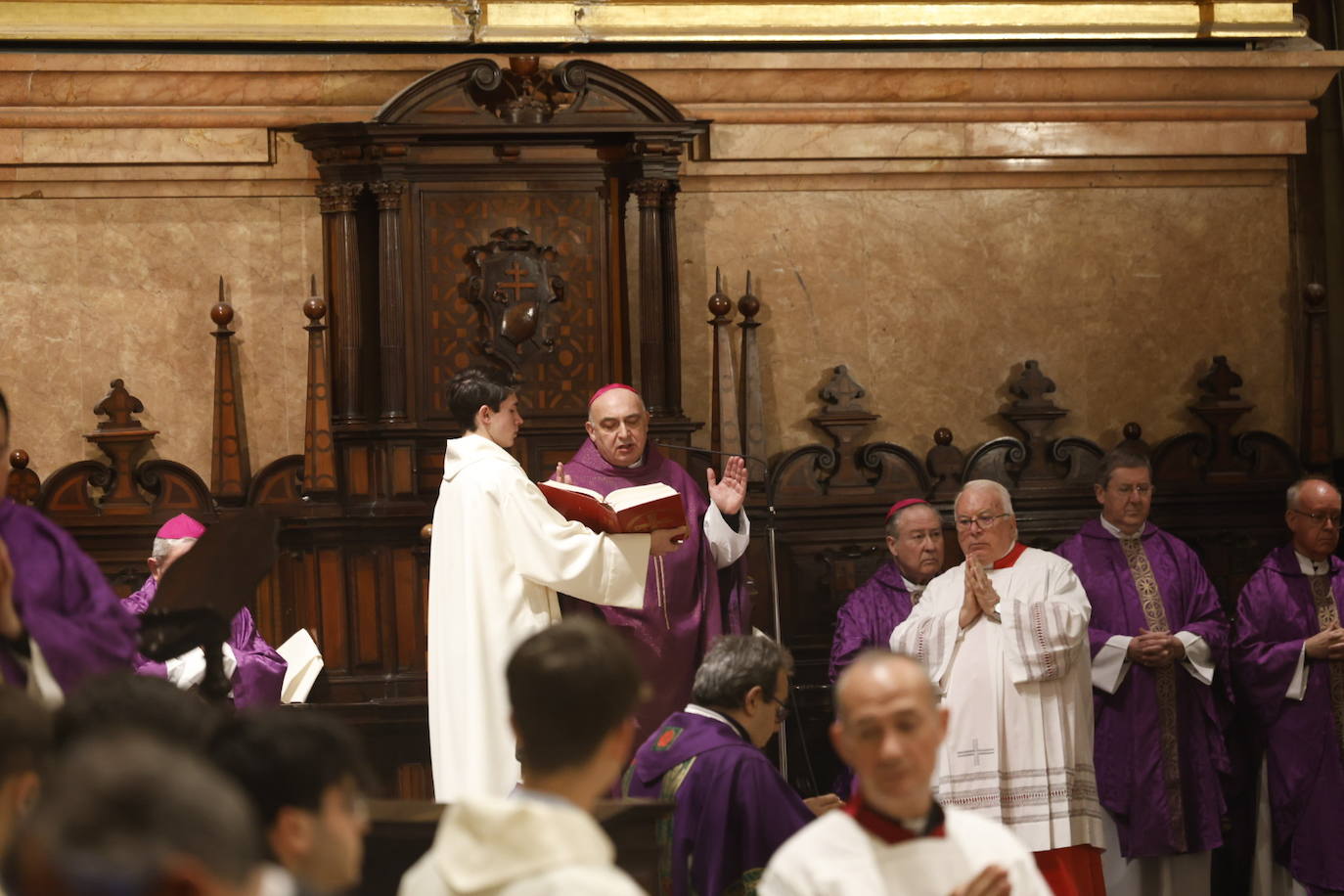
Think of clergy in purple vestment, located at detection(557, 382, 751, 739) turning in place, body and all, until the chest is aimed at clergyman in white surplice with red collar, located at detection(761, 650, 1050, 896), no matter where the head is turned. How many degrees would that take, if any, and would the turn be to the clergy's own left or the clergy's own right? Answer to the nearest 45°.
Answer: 0° — they already face them

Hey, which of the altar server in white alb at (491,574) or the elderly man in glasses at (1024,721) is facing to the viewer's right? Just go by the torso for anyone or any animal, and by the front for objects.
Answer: the altar server in white alb

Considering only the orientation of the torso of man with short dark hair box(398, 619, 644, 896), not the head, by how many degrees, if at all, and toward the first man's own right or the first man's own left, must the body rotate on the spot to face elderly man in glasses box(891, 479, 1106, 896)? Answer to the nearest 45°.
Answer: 0° — they already face them

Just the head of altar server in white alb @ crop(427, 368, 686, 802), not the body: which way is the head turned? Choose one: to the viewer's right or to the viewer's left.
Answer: to the viewer's right

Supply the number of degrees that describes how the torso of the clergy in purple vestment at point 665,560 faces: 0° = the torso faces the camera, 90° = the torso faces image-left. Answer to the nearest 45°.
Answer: approximately 0°

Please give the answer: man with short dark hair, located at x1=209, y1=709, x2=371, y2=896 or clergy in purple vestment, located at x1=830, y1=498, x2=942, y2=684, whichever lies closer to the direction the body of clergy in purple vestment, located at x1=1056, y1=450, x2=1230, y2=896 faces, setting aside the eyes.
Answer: the man with short dark hair

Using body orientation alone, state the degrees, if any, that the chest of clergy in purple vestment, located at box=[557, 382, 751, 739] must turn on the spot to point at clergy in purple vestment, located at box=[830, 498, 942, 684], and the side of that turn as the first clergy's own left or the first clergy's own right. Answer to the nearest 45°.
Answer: approximately 135° to the first clergy's own left

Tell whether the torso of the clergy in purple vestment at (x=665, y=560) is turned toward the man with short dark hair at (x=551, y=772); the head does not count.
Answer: yes

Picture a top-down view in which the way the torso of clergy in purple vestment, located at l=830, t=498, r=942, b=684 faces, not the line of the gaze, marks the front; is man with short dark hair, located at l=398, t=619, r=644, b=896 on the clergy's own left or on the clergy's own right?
on the clergy's own right

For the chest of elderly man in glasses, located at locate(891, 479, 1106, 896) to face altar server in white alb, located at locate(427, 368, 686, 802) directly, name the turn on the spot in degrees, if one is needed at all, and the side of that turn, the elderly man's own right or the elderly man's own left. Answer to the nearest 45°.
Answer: approximately 45° to the elderly man's own right

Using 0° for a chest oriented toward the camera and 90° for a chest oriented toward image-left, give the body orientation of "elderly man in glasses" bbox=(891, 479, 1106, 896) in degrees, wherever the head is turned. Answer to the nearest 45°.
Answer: approximately 45°

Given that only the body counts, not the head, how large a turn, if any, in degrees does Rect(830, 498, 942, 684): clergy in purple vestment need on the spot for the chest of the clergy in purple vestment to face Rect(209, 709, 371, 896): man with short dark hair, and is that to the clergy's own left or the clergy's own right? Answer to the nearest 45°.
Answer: approximately 45° to the clergy's own right

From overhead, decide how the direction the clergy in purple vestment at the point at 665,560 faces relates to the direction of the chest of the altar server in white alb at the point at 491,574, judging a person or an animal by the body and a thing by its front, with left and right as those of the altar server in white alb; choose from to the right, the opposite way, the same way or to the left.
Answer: to the right

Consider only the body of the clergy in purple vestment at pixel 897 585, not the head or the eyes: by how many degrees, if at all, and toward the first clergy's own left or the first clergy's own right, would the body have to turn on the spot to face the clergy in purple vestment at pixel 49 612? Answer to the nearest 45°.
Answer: approximately 90° to the first clergy's own right

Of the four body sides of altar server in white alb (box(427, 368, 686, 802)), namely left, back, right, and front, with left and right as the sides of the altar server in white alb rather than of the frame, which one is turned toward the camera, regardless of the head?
right
